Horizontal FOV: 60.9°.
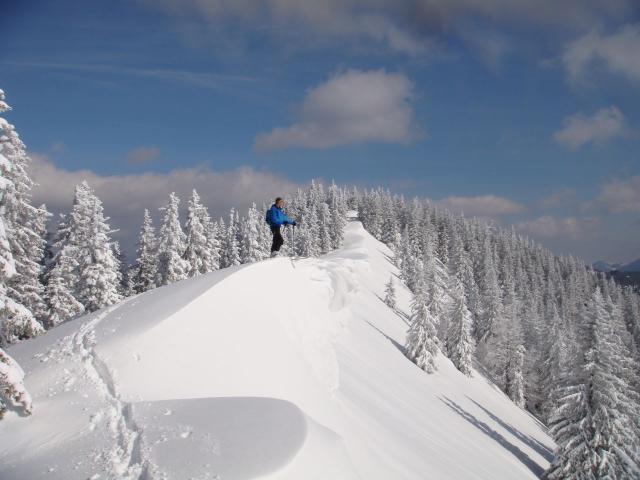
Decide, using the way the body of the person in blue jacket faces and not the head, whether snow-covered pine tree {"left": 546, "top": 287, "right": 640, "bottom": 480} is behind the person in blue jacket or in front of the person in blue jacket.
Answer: in front

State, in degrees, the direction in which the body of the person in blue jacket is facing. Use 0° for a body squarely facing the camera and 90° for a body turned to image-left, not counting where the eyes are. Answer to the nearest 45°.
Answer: approximately 270°

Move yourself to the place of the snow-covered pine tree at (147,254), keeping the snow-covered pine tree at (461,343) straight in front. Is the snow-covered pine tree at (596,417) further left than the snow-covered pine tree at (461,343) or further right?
right
